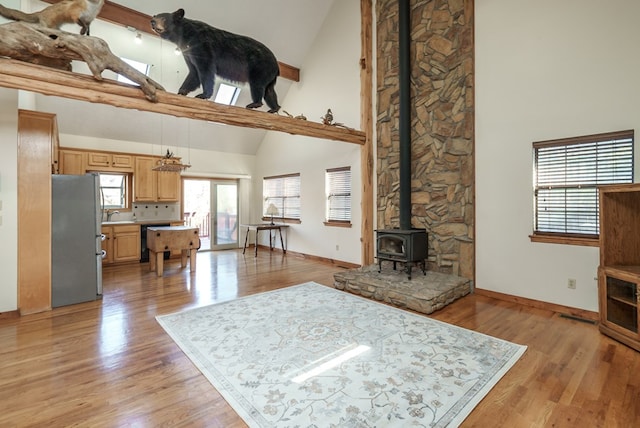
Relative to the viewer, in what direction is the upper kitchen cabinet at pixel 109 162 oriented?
toward the camera

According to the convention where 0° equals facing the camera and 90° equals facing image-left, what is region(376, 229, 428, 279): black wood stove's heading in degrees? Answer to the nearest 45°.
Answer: approximately 45°

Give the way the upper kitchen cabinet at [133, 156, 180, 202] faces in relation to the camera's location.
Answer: facing the viewer

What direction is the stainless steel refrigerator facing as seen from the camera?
to the viewer's right

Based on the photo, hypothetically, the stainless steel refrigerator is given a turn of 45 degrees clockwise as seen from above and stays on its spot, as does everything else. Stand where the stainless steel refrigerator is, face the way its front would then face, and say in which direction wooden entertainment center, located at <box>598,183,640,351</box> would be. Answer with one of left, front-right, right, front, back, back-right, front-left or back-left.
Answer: front

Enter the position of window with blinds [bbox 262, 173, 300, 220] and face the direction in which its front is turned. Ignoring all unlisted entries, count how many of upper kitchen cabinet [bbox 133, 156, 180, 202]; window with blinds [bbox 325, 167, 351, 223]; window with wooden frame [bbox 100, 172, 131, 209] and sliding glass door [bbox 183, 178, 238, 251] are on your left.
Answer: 1

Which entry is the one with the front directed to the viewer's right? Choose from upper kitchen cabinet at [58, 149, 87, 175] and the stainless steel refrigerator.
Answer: the stainless steel refrigerator

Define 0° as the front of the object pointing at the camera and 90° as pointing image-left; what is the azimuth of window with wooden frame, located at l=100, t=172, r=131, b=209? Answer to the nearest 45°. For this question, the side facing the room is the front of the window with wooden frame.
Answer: approximately 0°

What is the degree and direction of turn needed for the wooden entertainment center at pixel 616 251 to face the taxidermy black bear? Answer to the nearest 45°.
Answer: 0° — it already faces it

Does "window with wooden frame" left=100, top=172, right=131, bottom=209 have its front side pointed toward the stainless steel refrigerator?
yes
